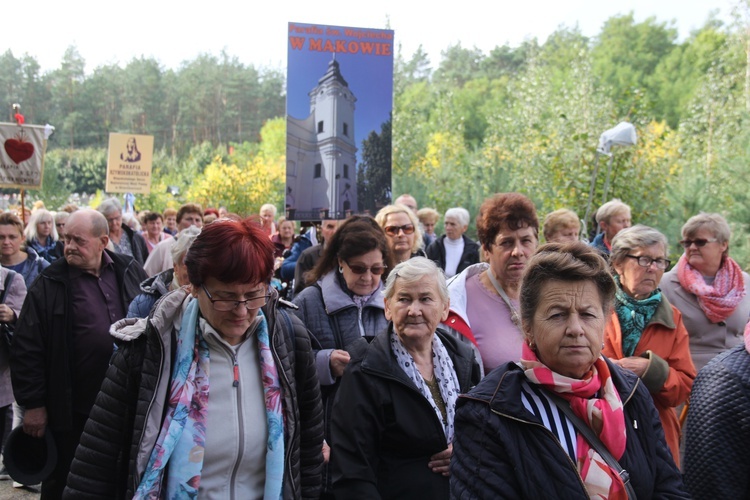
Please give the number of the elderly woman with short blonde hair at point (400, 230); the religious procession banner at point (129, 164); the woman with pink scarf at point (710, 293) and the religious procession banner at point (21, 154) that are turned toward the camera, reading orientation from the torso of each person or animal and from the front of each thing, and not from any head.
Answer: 4

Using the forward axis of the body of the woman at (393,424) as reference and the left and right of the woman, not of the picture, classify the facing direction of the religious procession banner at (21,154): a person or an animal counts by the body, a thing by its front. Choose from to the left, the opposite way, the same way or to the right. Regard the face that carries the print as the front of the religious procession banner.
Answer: the same way

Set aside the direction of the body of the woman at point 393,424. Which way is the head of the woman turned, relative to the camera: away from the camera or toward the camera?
toward the camera

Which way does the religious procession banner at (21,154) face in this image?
toward the camera

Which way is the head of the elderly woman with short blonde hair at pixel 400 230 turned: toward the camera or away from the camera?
toward the camera

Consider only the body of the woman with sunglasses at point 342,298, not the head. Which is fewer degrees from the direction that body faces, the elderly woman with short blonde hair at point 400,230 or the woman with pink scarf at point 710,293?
the woman with pink scarf

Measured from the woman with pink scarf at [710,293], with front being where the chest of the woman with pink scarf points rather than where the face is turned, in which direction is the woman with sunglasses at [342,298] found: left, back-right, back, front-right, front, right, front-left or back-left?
front-right

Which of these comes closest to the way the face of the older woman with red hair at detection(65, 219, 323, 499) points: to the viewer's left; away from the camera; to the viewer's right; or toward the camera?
toward the camera

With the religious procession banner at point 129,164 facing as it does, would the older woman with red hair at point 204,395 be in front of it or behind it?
in front

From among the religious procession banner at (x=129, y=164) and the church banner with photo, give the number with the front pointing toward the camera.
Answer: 2

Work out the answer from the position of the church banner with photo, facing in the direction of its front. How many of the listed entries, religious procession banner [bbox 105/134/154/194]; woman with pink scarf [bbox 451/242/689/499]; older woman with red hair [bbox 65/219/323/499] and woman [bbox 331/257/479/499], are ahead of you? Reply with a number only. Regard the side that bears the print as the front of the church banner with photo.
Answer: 3

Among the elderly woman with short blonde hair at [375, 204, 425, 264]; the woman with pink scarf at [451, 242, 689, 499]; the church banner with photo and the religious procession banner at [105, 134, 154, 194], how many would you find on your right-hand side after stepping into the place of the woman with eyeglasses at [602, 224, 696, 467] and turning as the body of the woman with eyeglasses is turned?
3

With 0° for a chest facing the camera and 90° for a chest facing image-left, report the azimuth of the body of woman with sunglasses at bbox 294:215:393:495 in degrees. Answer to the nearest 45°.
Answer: approximately 315°

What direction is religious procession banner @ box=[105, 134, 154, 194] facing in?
toward the camera

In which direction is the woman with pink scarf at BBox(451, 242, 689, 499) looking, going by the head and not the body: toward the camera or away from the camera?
toward the camera
